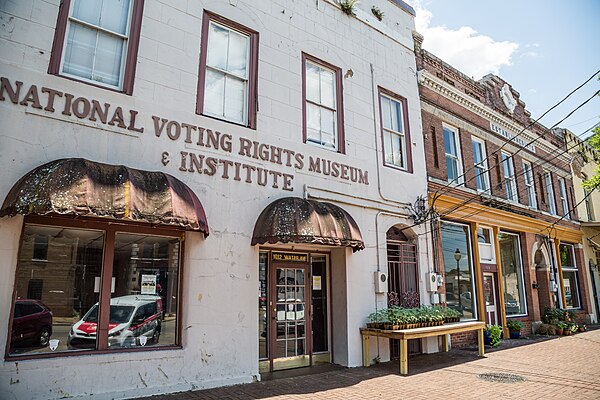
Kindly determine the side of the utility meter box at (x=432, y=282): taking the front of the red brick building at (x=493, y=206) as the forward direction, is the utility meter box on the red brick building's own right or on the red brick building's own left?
on the red brick building's own right

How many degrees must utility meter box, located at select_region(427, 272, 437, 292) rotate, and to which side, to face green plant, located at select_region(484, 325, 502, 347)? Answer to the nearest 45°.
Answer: approximately 90° to its left

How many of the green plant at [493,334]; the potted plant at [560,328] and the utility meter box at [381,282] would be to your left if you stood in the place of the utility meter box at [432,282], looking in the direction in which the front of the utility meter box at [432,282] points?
2

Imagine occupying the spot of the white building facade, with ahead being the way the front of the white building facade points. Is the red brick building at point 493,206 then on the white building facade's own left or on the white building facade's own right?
on the white building facade's own left

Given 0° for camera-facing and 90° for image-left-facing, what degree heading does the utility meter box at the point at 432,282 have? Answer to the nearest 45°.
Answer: approximately 315°

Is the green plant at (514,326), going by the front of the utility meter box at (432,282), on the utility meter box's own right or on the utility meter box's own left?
on the utility meter box's own left

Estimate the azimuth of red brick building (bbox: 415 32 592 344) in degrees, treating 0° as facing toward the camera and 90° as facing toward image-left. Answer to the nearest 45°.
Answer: approximately 315°

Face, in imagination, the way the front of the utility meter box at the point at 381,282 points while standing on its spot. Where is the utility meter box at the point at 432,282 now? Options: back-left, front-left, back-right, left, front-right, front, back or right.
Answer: left

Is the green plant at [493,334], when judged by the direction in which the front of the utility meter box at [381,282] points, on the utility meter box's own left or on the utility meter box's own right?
on the utility meter box's own left

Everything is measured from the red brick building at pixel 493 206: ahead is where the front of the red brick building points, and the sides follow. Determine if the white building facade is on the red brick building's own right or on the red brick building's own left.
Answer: on the red brick building's own right
